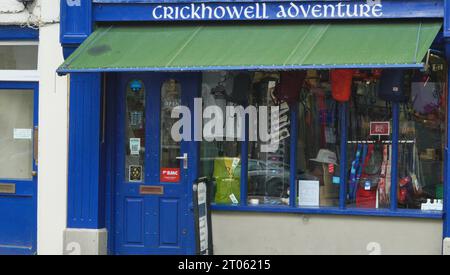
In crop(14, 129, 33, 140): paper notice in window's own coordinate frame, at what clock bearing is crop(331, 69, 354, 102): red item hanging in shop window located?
The red item hanging in shop window is roughly at 10 o'clock from the paper notice in window.

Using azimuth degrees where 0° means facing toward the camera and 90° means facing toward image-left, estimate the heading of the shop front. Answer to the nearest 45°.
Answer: approximately 0°

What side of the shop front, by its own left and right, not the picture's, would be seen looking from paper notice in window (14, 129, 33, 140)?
right

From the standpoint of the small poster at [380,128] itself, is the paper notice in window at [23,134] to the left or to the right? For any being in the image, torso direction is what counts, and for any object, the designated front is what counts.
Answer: on its right

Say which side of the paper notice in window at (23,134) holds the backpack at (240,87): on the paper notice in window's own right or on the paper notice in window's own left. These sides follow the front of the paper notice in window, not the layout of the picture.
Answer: on the paper notice in window's own left

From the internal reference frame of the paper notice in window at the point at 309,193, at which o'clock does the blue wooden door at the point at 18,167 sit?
The blue wooden door is roughly at 3 o'clock from the paper notice in window.

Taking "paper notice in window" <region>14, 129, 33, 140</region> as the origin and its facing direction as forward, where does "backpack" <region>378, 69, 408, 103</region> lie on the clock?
The backpack is roughly at 10 o'clock from the paper notice in window.
